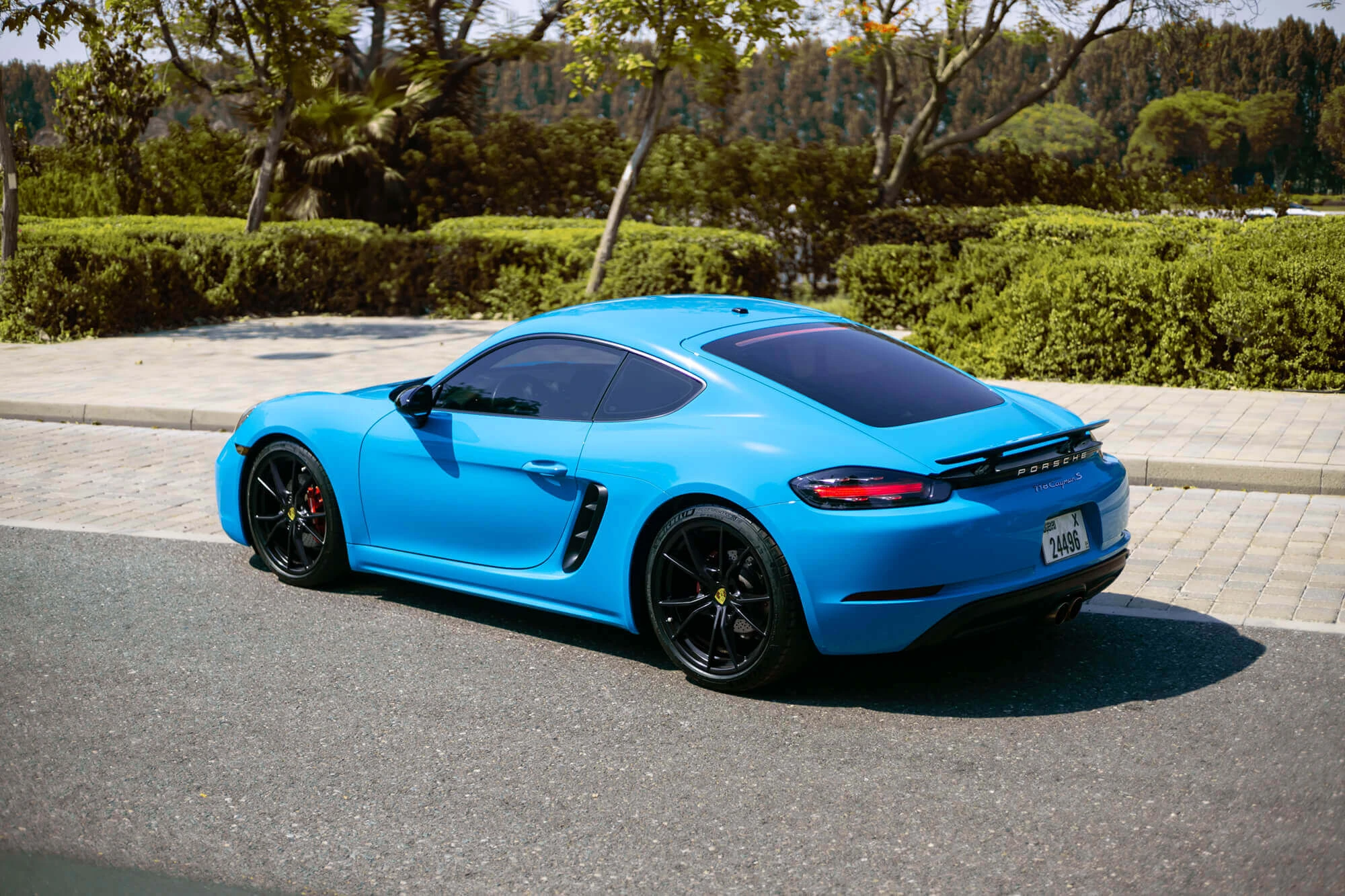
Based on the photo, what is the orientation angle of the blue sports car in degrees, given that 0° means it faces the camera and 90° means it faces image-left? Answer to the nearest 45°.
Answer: approximately 135°

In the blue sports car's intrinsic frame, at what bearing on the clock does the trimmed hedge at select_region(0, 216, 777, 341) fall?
The trimmed hedge is roughly at 1 o'clock from the blue sports car.

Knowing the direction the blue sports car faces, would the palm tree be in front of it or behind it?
in front

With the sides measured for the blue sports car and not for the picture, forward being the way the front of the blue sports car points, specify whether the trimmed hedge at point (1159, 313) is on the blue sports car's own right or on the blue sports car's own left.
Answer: on the blue sports car's own right
